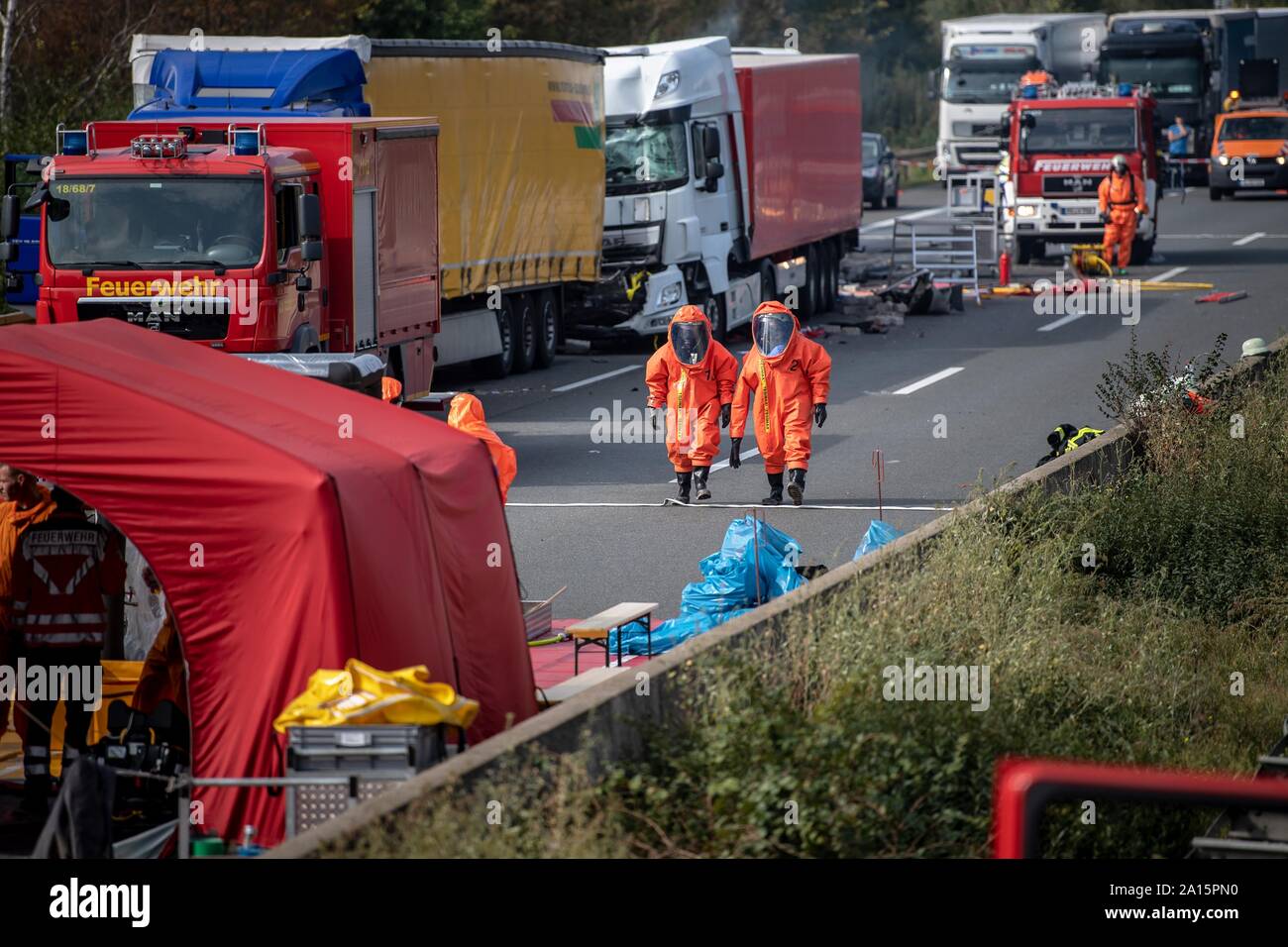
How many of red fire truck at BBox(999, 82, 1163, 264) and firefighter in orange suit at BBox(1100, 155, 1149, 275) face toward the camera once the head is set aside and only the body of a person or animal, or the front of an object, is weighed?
2

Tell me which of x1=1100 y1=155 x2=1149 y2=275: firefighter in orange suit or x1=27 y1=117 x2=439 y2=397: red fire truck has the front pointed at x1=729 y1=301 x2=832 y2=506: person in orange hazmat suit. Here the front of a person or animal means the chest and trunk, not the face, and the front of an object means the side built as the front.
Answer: the firefighter in orange suit

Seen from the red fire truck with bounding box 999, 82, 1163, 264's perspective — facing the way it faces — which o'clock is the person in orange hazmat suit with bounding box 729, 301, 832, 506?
The person in orange hazmat suit is roughly at 12 o'clock from the red fire truck.

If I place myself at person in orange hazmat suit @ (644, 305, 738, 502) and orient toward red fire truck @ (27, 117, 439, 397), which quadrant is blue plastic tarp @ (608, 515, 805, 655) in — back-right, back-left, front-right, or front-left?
back-left

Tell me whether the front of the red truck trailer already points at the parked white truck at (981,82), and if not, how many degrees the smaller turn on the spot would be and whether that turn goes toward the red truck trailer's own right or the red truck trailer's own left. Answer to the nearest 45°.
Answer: approximately 135° to the red truck trailer's own right

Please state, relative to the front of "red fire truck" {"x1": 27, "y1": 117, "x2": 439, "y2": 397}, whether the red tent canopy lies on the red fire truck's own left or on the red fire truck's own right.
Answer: on the red fire truck's own left

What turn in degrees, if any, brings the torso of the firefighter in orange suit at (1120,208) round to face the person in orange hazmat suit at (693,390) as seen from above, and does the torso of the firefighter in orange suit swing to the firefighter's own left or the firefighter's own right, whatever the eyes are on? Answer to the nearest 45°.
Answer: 0° — they already face them
